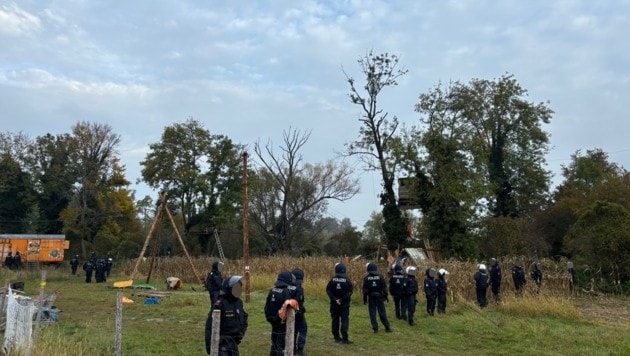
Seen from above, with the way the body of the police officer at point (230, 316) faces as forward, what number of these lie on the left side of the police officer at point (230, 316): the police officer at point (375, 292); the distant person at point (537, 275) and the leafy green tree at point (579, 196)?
3

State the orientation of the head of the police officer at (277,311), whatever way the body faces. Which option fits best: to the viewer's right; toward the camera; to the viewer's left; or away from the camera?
away from the camera

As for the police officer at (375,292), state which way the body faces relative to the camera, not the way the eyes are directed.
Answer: away from the camera

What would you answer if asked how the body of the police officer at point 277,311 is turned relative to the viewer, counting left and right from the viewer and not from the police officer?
facing away from the viewer and to the right of the viewer

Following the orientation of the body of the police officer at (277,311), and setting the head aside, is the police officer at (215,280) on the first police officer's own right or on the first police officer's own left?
on the first police officer's own left

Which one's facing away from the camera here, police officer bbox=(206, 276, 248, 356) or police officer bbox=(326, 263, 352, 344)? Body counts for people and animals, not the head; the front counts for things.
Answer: police officer bbox=(326, 263, 352, 344)

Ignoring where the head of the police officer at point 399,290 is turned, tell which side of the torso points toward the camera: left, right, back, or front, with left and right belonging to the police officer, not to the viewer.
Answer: back

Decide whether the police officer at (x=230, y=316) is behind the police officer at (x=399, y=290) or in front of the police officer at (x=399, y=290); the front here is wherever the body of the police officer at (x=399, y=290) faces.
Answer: behind

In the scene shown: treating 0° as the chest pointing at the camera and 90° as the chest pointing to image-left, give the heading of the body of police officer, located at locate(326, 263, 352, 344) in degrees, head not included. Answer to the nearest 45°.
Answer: approximately 180°
